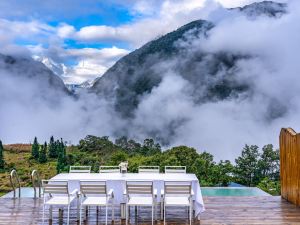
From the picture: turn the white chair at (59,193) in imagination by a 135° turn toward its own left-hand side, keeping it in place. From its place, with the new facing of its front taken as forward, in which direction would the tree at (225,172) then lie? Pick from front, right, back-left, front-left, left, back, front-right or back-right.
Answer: back

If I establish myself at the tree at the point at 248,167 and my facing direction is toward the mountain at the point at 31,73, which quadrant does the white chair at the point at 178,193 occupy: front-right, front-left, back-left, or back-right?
back-left

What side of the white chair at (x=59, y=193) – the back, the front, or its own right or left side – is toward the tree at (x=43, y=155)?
front

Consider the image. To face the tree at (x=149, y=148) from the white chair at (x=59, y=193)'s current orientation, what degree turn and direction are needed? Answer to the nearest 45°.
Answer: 0° — it already faces it

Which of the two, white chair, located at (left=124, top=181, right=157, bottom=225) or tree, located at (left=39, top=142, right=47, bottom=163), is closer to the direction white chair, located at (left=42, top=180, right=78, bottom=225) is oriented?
the tree

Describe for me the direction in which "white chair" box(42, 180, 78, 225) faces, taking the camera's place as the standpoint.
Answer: facing away from the viewer

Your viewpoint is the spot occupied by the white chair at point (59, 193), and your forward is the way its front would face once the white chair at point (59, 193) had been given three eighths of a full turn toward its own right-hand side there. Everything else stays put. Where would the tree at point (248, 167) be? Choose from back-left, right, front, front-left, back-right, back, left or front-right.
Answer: left

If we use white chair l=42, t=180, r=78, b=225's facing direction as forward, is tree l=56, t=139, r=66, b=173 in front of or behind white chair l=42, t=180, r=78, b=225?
in front

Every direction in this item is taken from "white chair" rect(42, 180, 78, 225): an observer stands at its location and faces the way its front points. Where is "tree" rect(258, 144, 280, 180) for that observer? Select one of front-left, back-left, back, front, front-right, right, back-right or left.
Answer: front-right

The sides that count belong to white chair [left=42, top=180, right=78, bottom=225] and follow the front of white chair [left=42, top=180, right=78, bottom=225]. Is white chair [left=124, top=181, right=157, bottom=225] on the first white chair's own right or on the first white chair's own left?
on the first white chair's own right

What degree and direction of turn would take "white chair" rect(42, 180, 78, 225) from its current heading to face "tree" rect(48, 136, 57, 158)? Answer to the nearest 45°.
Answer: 0° — it already faces it
